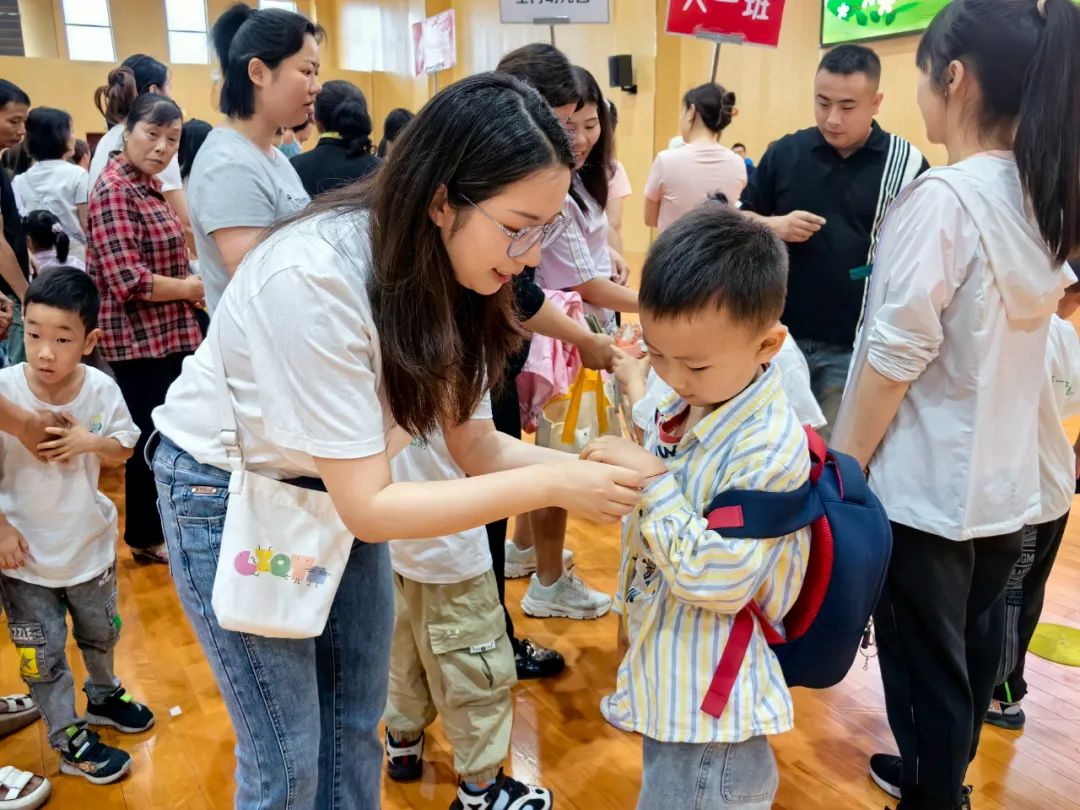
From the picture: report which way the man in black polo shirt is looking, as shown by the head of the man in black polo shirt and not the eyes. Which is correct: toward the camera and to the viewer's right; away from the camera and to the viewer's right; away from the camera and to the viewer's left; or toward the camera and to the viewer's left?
toward the camera and to the viewer's left

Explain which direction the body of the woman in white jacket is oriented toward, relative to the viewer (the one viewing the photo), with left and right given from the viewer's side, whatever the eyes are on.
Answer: facing away from the viewer and to the left of the viewer

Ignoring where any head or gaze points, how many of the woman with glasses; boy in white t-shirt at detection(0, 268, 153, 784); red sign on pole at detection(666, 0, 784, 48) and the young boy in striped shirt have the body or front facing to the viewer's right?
1

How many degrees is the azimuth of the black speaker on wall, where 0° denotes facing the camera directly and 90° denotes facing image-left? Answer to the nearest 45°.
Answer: approximately 45°

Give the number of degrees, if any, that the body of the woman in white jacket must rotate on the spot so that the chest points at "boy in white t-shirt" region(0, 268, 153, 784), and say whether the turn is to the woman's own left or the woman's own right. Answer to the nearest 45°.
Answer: approximately 45° to the woman's own left

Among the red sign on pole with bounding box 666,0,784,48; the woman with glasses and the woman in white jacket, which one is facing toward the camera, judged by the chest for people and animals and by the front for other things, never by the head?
the red sign on pole

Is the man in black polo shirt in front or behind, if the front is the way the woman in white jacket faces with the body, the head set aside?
in front

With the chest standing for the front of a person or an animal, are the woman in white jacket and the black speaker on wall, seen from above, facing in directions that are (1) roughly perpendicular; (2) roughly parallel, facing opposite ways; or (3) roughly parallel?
roughly perpendicular

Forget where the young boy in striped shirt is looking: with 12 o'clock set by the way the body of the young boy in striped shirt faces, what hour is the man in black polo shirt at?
The man in black polo shirt is roughly at 5 o'clock from the young boy in striped shirt.

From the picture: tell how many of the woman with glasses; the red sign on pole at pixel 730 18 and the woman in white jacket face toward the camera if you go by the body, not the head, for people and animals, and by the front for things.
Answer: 1

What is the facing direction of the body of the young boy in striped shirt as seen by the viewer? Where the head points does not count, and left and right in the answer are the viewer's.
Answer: facing the viewer and to the left of the viewer

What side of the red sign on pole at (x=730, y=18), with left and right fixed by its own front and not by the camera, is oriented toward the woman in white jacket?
front

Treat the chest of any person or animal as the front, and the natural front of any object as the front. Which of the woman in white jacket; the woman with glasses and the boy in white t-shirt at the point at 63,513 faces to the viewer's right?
the woman with glasses

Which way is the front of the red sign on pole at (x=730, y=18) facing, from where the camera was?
facing the viewer

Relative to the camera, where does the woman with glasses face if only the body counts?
to the viewer's right

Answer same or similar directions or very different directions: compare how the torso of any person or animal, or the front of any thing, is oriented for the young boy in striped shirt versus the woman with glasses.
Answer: very different directions

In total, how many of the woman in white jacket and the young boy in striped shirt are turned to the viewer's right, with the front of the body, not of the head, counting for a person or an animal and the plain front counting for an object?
0
